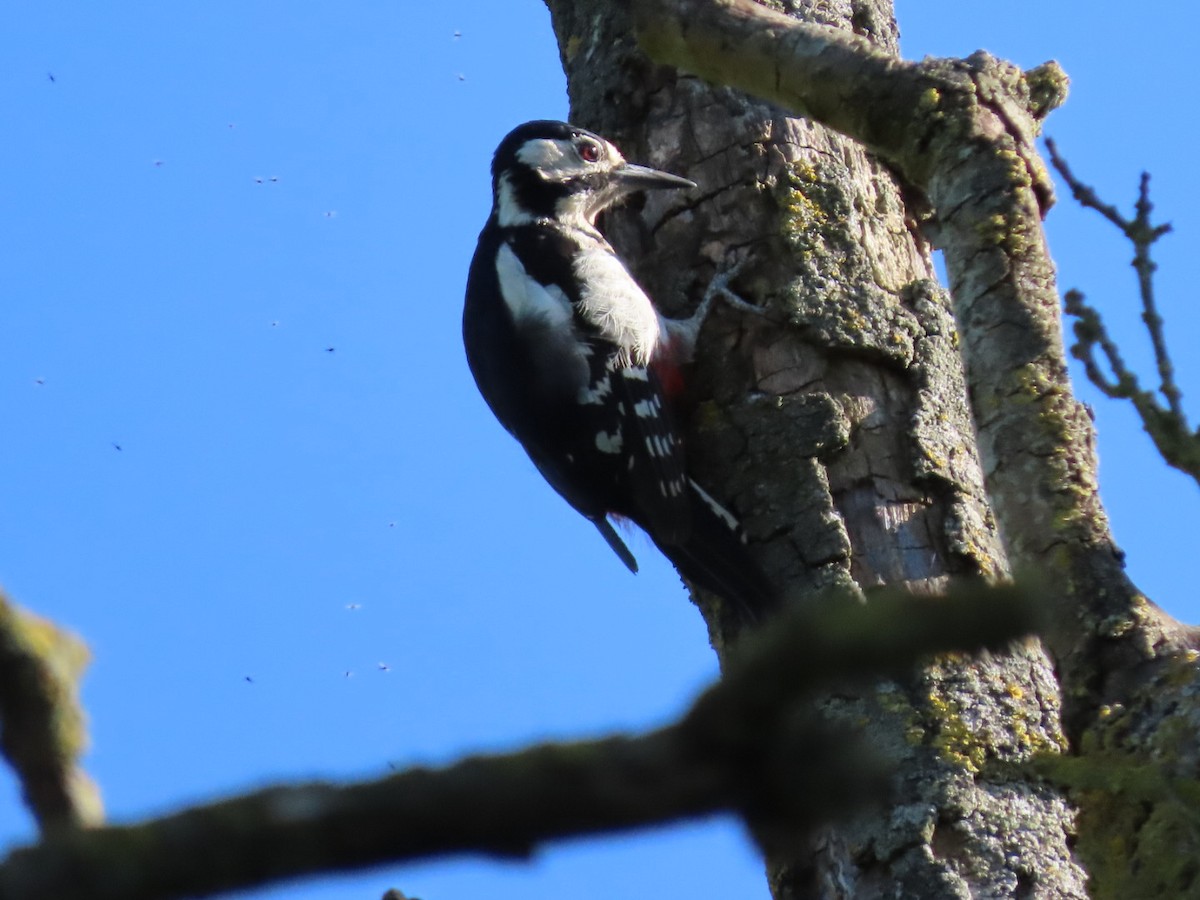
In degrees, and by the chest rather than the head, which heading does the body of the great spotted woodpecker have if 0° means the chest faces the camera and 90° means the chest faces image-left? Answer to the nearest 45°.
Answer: approximately 270°
